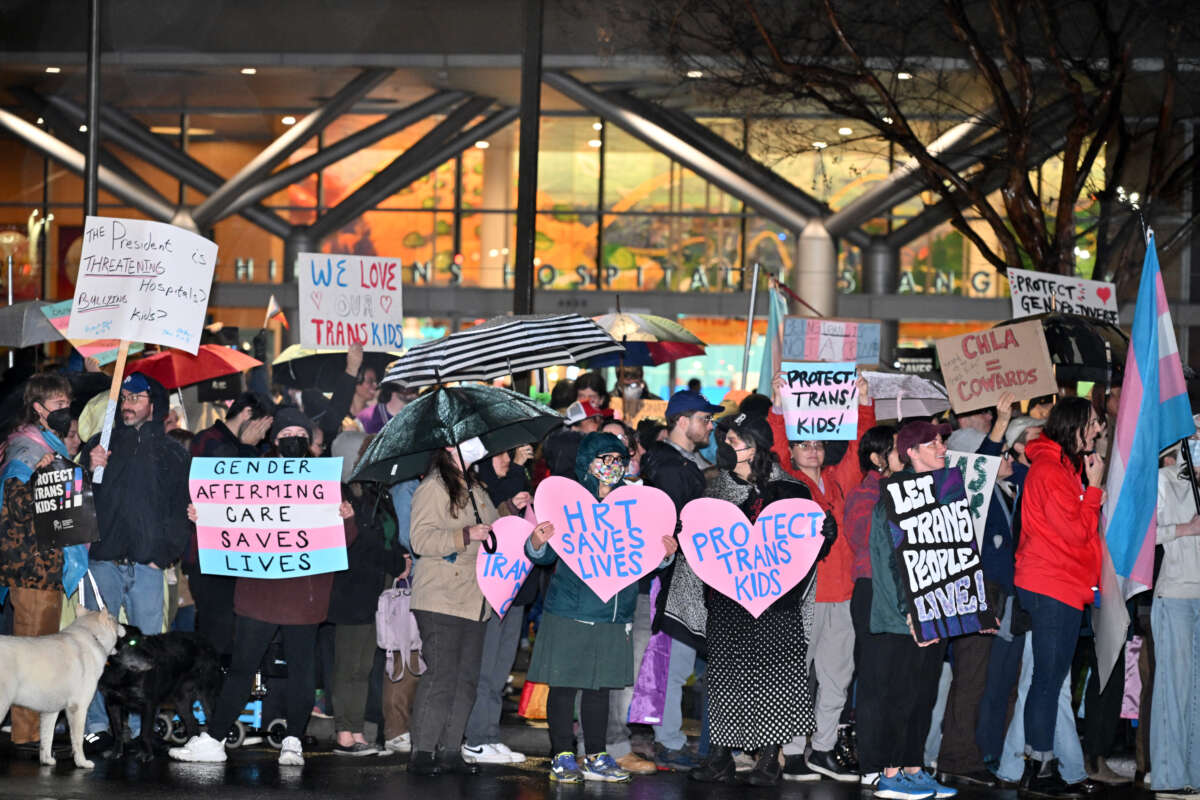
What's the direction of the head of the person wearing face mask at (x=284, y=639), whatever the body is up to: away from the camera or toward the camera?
toward the camera

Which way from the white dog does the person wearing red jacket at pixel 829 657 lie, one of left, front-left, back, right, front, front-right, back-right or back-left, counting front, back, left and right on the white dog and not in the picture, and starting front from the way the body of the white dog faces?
front

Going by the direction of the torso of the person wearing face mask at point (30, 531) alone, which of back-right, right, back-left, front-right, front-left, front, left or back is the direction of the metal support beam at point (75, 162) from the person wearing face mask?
back-left

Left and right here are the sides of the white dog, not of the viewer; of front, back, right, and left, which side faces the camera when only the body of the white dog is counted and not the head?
right

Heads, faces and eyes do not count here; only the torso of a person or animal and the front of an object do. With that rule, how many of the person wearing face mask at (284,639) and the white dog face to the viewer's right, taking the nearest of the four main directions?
1

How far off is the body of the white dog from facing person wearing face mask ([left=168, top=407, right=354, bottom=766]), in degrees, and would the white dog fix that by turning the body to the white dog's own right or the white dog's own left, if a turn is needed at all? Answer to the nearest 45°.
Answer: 0° — it already faces them

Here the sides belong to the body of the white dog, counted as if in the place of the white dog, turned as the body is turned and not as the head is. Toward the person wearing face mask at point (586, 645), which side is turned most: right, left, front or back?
front

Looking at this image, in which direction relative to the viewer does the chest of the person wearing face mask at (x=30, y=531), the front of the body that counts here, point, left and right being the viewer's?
facing the viewer and to the right of the viewer

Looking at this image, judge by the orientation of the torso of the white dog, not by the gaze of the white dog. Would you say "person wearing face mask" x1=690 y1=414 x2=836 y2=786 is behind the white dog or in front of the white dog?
in front

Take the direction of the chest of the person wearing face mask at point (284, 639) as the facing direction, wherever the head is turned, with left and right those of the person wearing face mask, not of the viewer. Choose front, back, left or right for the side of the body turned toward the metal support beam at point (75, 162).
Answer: back

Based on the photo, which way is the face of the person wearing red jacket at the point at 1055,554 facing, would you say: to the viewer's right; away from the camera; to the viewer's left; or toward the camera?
to the viewer's right

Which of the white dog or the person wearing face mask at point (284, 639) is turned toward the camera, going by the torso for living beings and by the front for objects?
the person wearing face mask

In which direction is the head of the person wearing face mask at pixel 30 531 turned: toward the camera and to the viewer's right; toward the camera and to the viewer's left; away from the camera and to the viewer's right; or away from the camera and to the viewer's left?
toward the camera and to the viewer's right

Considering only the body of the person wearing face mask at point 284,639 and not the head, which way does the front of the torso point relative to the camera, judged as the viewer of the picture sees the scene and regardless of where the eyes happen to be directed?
toward the camera

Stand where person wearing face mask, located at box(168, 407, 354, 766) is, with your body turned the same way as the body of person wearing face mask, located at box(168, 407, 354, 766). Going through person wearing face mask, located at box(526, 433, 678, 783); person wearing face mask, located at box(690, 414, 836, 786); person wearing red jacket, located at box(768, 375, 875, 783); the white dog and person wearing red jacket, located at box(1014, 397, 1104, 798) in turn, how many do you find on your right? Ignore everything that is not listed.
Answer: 1
